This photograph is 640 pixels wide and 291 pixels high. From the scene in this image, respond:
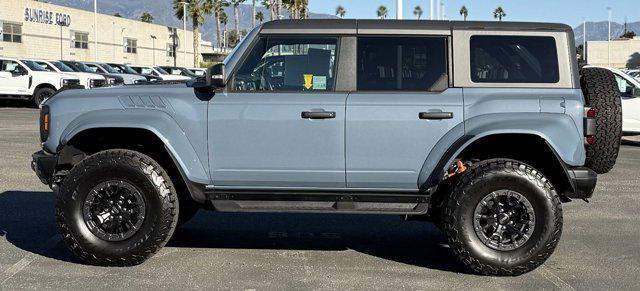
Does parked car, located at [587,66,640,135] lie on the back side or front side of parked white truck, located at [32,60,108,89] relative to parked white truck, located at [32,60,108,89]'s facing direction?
on the front side

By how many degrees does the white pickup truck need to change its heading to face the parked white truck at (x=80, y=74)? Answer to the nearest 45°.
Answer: approximately 90° to its left

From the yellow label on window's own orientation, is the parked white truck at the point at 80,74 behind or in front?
behind

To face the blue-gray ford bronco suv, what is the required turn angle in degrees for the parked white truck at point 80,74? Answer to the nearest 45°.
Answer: approximately 45° to its right

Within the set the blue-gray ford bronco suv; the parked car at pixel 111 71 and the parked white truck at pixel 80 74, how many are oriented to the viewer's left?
1

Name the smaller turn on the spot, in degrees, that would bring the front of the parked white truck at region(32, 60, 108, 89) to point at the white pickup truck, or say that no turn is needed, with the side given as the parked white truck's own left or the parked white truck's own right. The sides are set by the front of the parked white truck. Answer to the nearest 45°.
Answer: approximately 90° to the parked white truck's own right

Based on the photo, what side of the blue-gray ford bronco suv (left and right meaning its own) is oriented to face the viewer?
left

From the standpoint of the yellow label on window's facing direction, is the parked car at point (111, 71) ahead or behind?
behind

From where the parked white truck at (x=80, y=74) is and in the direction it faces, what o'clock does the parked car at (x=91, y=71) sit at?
the parked car at (x=91, y=71) is roughly at 8 o'clock from the parked white truck at (x=80, y=74).

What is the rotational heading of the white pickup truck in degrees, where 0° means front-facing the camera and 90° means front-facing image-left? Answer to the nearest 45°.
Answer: approximately 315°

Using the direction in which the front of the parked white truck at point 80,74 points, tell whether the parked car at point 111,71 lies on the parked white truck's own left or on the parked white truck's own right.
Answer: on the parked white truck's own left
